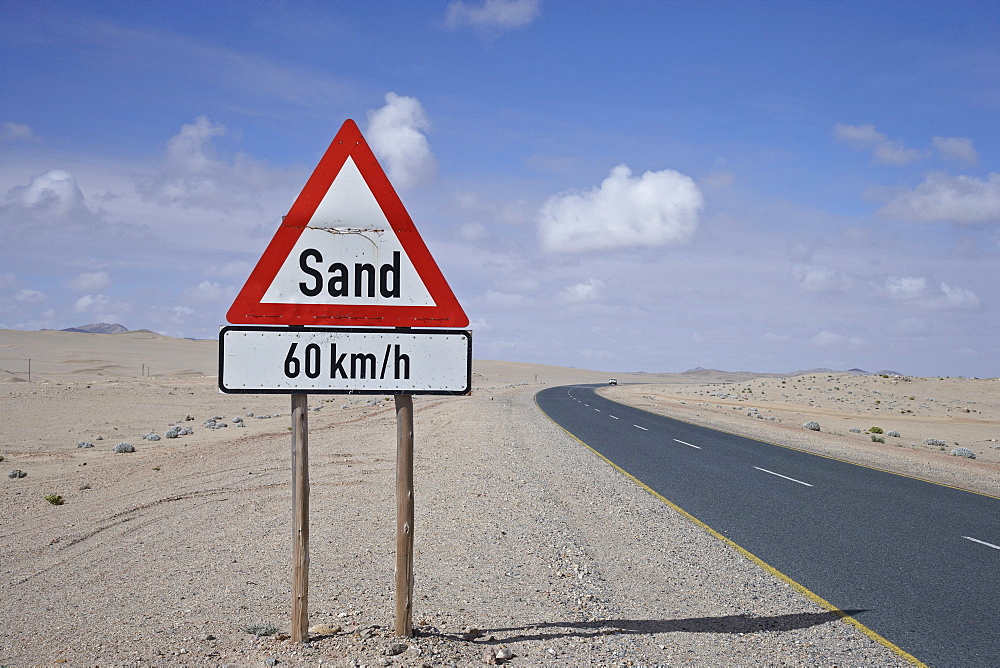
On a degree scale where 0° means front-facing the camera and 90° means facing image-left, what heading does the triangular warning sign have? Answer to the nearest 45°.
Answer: approximately 0°

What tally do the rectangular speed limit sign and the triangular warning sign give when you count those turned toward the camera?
2

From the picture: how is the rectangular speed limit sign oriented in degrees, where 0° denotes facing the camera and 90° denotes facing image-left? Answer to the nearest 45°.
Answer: approximately 0°
